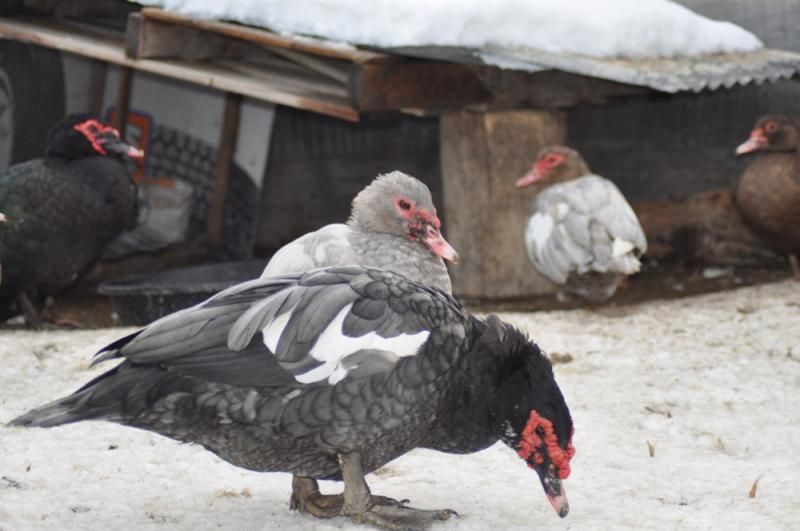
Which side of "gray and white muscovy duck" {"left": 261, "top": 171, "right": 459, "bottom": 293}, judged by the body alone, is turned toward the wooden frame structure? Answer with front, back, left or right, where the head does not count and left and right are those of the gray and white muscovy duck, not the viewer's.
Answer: left

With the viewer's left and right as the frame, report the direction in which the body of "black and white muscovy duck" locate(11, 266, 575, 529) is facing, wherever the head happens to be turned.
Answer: facing to the right of the viewer

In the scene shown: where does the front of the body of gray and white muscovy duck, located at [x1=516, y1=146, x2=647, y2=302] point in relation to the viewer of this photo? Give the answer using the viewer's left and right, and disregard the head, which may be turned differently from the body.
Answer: facing away from the viewer and to the left of the viewer

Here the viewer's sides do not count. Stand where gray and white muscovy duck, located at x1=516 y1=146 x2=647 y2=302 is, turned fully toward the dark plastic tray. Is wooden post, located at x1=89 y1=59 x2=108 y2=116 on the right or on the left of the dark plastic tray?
right

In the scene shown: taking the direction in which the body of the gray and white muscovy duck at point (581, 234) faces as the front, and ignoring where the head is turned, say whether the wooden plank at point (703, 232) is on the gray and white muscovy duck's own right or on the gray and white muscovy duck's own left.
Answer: on the gray and white muscovy duck's own right

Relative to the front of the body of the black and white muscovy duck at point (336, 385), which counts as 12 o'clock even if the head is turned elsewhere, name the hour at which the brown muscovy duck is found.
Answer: The brown muscovy duck is roughly at 10 o'clock from the black and white muscovy duck.

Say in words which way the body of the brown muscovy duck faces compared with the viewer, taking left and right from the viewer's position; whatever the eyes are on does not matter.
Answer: facing to the left of the viewer

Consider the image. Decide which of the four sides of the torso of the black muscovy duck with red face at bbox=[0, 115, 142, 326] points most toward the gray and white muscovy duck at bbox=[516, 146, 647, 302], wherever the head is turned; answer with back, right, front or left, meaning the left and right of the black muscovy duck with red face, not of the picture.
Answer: front

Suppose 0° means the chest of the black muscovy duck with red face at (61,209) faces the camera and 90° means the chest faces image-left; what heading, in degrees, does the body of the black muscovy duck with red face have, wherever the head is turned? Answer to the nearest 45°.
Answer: approximately 270°

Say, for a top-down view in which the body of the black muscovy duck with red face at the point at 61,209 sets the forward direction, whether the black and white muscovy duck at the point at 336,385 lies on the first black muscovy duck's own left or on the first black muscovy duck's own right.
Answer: on the first black muscovy duck's own right

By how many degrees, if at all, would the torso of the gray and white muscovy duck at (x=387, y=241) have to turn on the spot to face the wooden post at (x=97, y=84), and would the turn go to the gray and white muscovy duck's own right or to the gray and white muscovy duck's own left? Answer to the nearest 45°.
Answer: approximately 135° to the gray and white muscovy duck's own left

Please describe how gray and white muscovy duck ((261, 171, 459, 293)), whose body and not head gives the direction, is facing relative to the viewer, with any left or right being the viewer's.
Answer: facing to the right of the viewer
